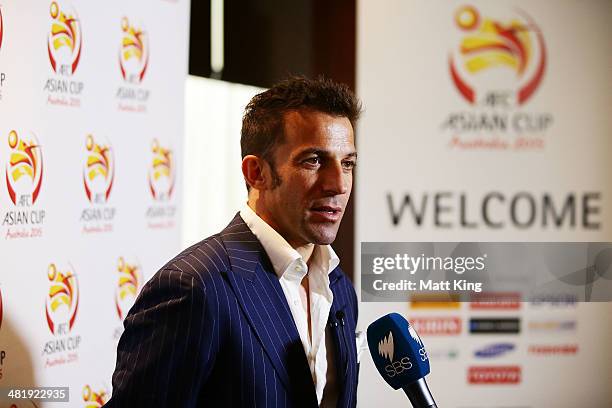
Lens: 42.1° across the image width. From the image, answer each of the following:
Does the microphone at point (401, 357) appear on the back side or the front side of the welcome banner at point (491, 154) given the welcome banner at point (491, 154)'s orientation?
on the front side

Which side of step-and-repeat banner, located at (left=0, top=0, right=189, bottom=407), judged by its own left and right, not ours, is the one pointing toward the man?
front

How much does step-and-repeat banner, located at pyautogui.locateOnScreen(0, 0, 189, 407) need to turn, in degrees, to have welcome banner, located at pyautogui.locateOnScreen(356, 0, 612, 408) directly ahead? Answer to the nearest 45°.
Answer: approximately 90° to its left

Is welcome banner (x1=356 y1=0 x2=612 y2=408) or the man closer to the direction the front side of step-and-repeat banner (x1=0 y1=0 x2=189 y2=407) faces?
the man

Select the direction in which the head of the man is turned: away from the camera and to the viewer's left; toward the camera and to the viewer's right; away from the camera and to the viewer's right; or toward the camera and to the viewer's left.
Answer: toward the camera and to the viewer's right

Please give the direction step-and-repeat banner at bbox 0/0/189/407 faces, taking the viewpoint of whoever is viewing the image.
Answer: facing the viewer and to the right of the viewer

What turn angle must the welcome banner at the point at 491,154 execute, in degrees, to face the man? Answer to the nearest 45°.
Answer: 0° — it already faces them

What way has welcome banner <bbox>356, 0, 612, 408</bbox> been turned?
toward the camera

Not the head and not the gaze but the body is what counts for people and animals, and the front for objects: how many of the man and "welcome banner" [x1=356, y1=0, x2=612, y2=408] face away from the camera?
0
